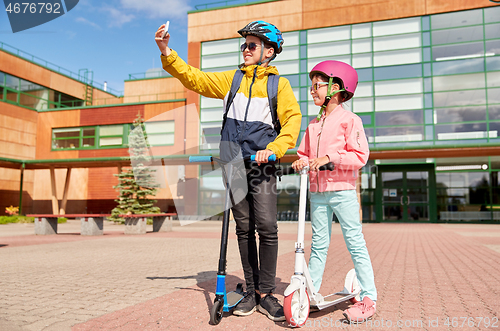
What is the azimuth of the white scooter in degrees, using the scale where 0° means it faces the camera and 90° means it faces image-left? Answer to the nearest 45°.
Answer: approximately 45°

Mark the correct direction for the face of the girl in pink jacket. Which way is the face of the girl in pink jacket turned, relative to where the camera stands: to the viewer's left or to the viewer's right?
to the viewer's left

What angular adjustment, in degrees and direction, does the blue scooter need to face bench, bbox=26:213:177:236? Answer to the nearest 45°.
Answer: approximately 90° to its right

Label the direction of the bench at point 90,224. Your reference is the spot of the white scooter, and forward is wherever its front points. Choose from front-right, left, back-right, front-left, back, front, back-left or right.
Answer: right

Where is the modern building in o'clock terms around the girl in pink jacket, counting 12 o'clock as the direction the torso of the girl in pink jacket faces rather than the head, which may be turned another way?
The modern building is roughly at 5 o'clock from the girl in pink jacket.

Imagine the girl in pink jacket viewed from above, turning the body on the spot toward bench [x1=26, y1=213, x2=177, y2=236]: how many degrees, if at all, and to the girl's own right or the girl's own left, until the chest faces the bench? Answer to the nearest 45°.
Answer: approximately 90° to the girl's own right

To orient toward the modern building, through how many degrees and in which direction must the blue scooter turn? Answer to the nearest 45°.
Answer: approximately 180°

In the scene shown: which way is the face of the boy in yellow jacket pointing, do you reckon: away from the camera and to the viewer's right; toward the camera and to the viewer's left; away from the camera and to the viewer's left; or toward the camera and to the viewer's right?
toward the camera and to the viewer's left
